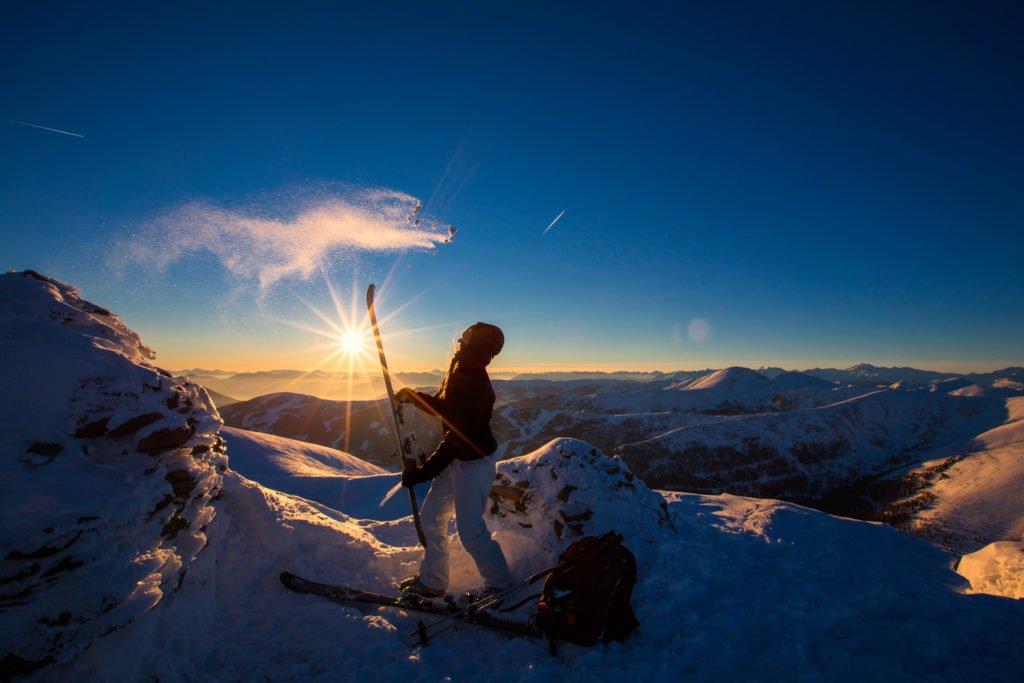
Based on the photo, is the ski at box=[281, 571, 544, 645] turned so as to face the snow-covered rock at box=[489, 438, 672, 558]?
no

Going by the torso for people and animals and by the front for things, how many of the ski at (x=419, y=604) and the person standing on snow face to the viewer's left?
2

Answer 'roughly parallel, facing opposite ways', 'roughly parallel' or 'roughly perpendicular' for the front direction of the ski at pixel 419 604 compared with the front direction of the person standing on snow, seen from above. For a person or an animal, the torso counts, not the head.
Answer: roughly parallel

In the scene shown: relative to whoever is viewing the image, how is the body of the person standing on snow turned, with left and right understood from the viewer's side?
facing to the left of the viewer

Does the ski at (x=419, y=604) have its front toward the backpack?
no

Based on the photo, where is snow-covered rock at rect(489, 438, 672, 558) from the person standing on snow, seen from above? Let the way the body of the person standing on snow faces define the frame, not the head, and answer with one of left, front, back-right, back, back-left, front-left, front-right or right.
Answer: back-right

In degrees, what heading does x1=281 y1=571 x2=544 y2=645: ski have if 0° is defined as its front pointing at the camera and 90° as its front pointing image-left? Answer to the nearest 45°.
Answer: approximately 90°
